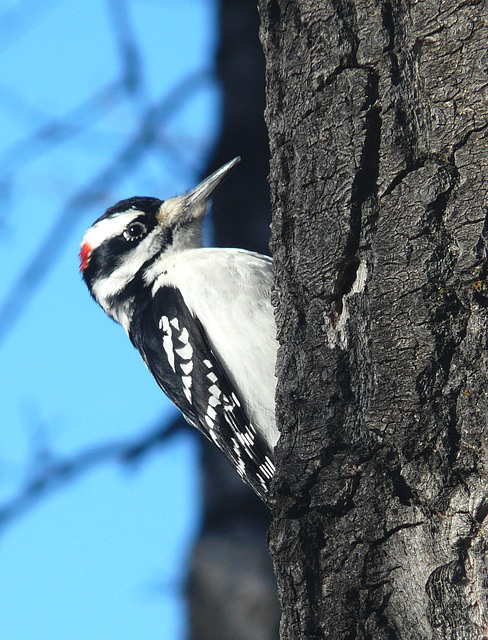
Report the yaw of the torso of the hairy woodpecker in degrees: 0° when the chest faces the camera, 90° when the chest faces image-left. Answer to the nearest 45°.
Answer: approximately 270°
